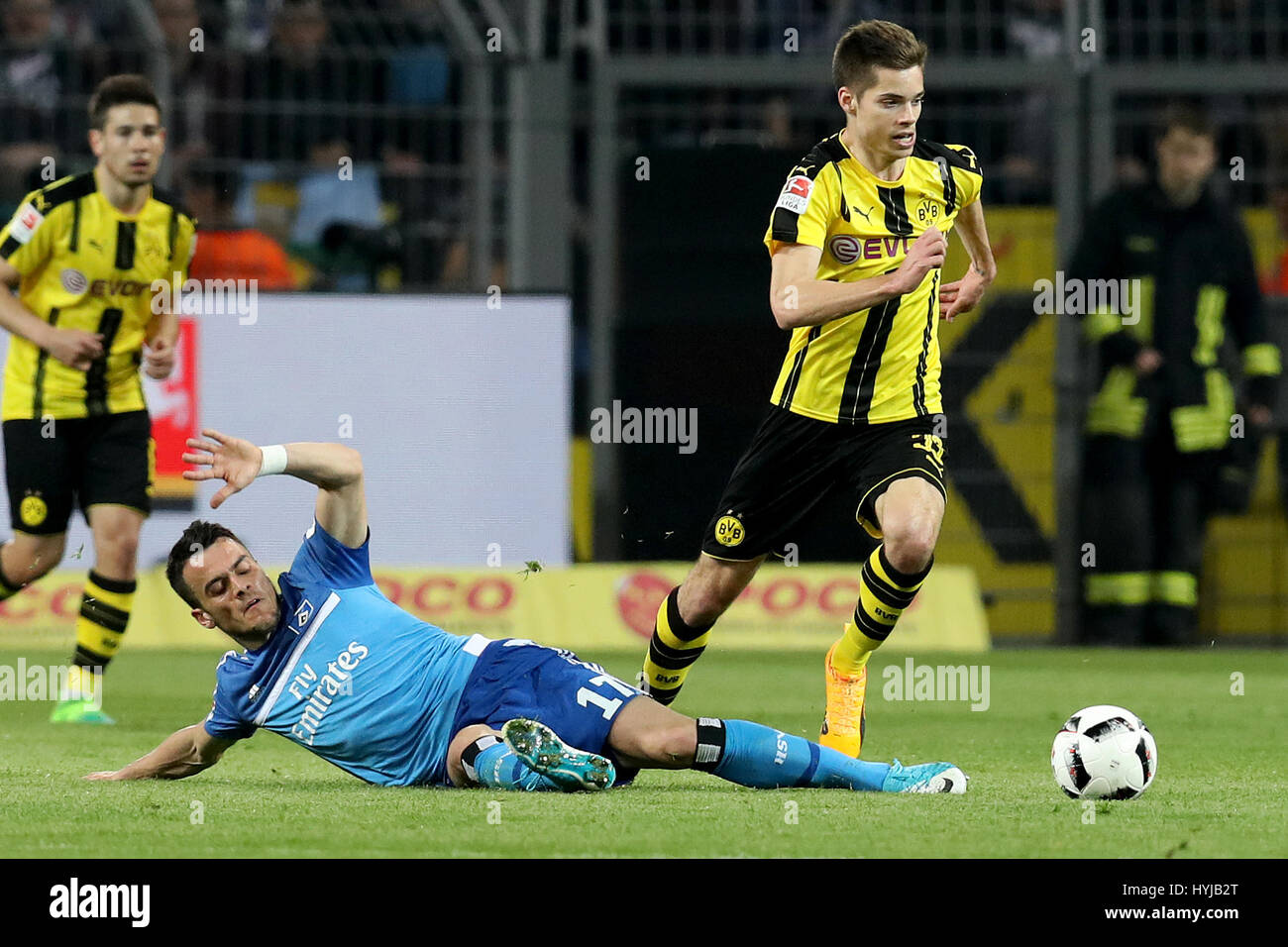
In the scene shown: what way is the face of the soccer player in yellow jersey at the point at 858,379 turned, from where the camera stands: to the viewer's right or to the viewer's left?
to the viewer's right

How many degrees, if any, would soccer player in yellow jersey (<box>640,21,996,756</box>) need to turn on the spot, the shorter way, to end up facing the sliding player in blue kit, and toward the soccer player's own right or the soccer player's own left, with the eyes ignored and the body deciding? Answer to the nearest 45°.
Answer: approximately 90° to the soccer player's own right

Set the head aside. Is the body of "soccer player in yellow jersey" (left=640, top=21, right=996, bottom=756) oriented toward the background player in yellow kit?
no

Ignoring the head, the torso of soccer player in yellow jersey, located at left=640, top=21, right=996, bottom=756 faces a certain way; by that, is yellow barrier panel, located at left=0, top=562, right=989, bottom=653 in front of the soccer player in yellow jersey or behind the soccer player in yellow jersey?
behind

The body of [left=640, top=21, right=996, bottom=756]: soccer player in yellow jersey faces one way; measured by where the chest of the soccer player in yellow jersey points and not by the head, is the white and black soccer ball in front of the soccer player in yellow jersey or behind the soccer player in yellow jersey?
in front

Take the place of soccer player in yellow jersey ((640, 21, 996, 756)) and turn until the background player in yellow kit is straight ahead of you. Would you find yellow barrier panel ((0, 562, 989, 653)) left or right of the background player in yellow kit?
right

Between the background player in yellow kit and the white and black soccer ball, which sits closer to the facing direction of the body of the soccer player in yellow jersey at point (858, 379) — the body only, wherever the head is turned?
the white and black soccer ball

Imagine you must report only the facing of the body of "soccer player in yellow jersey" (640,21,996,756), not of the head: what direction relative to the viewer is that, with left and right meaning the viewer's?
facing the viewer and to the right of the viewer

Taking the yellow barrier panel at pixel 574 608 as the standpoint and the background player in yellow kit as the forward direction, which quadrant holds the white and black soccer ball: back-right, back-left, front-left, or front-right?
front-left
